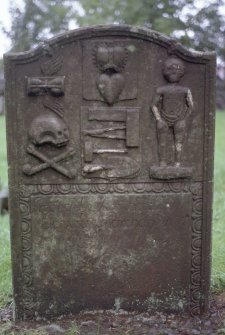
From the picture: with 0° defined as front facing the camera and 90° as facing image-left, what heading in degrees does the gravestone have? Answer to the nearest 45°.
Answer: approximately 0°
